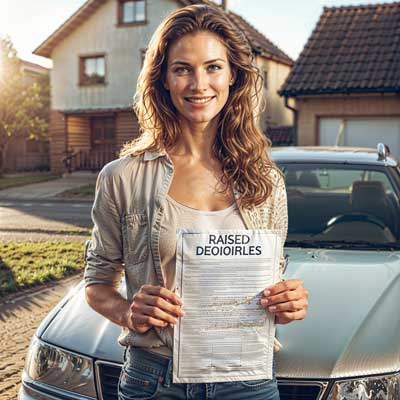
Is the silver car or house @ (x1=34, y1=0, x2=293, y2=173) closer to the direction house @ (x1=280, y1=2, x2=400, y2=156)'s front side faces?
the silver car

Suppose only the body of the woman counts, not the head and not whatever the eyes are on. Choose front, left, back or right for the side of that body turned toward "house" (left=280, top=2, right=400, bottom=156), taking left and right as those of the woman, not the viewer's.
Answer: back

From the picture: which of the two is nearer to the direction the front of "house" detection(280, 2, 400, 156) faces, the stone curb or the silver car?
the silver car

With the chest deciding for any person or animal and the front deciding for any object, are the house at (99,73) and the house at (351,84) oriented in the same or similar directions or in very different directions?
same or similar directions

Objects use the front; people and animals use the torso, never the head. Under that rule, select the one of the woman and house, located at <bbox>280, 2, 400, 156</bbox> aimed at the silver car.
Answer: the house

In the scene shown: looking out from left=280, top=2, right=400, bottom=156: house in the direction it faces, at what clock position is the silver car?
The silver car is roughly at 12 o'clock from the house.

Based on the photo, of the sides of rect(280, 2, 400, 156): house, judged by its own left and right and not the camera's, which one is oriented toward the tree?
right

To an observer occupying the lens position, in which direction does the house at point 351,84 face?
facing the viewer

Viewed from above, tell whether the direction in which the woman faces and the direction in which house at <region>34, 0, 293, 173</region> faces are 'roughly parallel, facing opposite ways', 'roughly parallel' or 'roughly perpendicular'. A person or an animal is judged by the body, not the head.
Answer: roughly parallel

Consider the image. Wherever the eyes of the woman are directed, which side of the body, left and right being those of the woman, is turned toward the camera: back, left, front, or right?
front

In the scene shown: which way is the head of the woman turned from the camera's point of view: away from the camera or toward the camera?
toward the camera

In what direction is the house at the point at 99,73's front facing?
toward the camera

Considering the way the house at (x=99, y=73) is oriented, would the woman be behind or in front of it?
in front

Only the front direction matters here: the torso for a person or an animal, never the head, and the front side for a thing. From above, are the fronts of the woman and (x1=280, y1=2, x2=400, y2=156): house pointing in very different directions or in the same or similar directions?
same or similar directions
